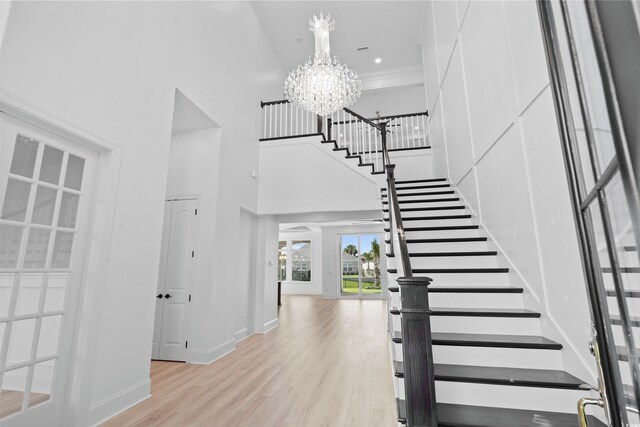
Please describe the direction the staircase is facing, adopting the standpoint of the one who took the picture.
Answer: facing the viewer

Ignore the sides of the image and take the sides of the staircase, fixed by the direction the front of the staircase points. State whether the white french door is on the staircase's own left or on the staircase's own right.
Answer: on the staircase's own right

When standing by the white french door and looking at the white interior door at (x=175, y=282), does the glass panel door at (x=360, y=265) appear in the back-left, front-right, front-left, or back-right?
front-right

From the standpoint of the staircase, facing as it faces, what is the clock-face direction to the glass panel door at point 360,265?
The glass panel door is roughly at 5 o'clock from the staircase.

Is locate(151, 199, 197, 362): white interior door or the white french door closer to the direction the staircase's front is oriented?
the white french door

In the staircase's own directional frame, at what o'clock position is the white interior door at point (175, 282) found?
The white interior door is roughly at 3 o'clock from the staircase.

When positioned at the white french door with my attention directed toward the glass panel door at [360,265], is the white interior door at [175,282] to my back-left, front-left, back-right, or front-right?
front-left

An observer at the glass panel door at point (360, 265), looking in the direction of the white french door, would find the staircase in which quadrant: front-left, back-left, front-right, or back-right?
front-left

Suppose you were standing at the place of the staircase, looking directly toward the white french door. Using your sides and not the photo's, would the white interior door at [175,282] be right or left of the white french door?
right

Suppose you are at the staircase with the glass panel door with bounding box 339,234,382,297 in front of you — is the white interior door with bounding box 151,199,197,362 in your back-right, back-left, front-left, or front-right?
front-left
